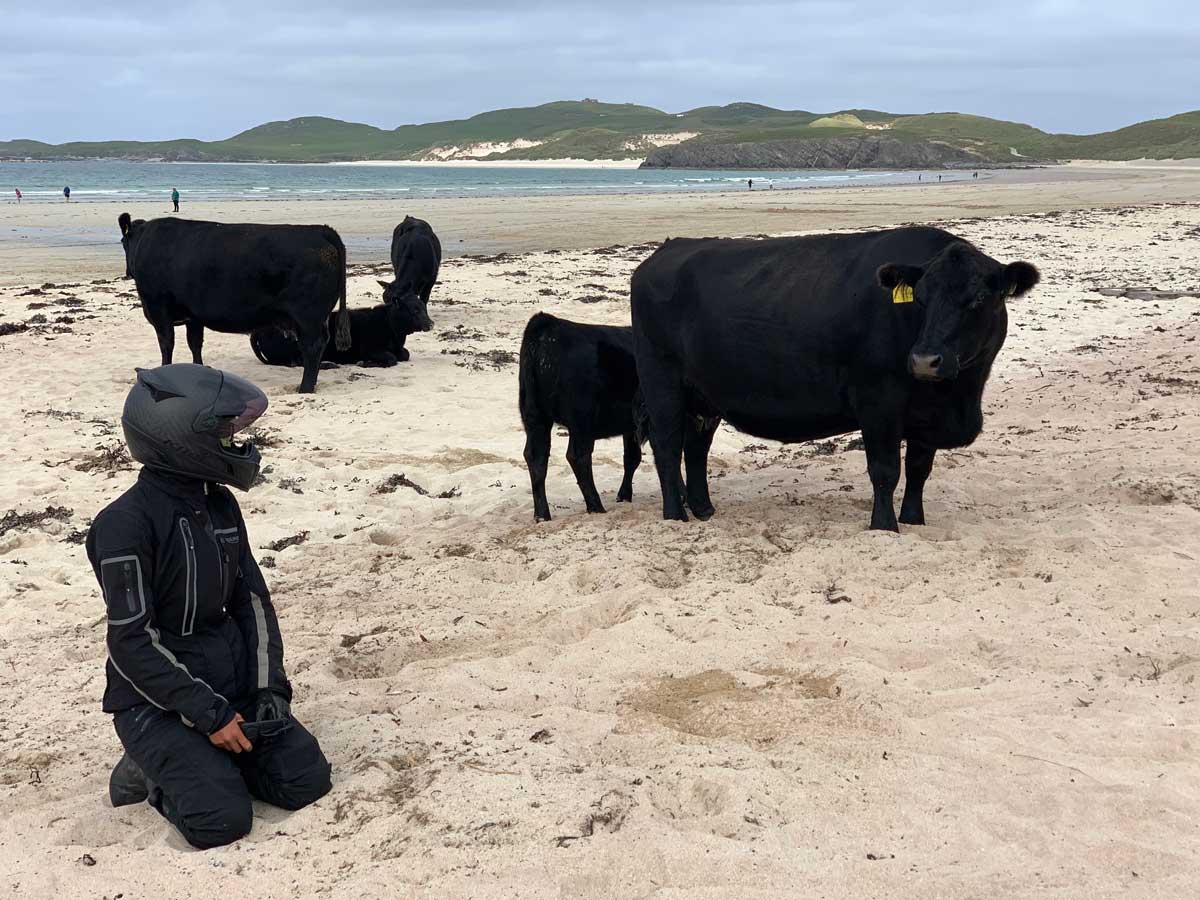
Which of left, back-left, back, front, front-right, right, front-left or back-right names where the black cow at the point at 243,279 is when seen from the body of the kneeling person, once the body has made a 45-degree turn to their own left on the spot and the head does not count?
left

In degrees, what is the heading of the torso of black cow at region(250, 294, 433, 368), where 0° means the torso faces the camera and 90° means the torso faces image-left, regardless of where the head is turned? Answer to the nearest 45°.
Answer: approximately 270°

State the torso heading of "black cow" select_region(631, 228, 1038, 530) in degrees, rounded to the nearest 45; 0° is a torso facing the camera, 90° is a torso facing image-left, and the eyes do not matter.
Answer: approximately 315°

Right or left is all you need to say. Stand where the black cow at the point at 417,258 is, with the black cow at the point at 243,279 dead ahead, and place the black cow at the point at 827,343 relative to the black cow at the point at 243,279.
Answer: left

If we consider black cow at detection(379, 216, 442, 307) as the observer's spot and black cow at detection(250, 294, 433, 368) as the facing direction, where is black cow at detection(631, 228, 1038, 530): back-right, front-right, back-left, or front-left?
front-left

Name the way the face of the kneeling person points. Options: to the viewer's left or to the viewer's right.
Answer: to the viewer's right

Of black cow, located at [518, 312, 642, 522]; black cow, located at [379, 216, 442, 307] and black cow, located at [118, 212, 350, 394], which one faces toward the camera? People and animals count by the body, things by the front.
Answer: black cow, located at [379, 216, 442, 307]

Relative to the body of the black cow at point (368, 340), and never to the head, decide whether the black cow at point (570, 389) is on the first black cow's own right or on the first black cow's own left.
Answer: on the first black cow's own right

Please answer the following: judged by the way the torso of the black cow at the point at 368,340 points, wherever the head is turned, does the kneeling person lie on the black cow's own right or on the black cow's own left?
on the black cow's own right

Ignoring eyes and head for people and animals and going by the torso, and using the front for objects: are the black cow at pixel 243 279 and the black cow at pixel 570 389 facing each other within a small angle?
no

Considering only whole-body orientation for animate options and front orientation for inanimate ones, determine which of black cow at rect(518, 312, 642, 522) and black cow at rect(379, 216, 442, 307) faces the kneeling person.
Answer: black cow at rect(379, 216, 442, 307)

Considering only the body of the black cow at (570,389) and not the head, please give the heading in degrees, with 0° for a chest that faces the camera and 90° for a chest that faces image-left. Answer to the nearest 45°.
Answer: approximately 225°

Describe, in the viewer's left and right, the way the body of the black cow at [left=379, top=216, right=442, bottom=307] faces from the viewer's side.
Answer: facing the viewer

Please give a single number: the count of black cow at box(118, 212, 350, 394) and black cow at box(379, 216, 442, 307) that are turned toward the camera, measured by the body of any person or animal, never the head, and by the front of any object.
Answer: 1

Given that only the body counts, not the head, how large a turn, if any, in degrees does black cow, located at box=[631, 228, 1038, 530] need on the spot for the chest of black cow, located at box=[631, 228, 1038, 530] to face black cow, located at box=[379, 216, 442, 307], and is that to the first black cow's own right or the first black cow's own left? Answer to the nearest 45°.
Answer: approximately 180°

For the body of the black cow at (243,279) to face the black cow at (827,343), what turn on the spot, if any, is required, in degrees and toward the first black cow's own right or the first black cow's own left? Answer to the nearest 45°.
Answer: approximately 180°
